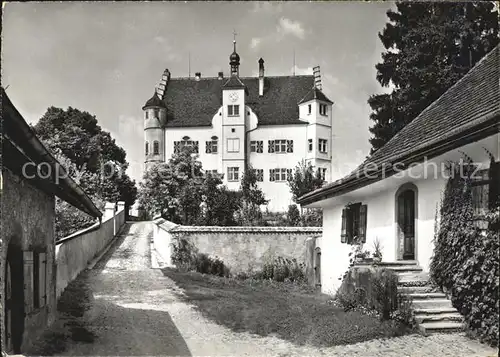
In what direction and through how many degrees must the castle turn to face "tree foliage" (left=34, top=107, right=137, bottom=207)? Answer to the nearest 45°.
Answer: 0° — it already faces it

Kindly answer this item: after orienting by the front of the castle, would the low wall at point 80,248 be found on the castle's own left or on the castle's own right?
on the castle's own right

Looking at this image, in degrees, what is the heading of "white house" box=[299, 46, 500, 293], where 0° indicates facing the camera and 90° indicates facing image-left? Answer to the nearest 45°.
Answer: approximately 45°

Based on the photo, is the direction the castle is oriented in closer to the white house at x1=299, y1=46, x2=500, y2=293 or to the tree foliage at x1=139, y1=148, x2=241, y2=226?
the white house

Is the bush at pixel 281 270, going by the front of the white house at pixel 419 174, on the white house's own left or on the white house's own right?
on the white house's own right

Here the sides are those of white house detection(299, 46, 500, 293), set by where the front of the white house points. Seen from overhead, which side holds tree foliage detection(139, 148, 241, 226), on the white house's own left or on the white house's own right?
on the white house's own right

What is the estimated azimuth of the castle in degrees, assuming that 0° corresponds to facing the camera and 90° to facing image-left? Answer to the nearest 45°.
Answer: approximately 0°
